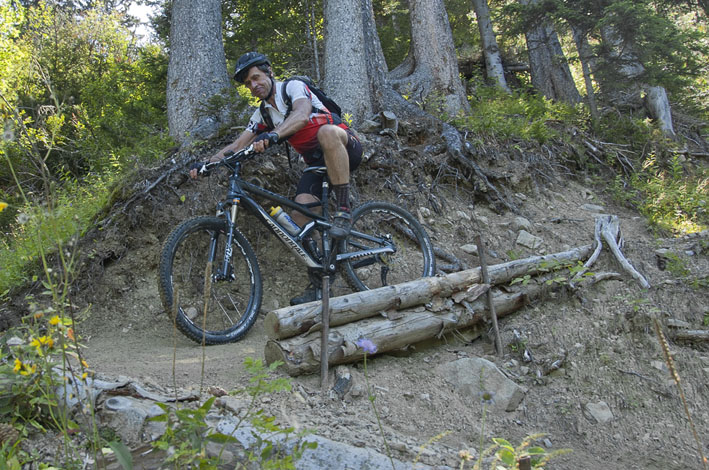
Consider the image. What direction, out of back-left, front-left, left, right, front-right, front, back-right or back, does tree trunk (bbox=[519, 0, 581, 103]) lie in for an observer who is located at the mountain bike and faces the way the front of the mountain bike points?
back

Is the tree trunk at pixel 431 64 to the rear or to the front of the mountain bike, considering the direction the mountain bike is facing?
to the rear

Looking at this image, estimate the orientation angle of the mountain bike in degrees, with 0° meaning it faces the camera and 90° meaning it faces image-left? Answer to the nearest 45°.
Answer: approximately 45°

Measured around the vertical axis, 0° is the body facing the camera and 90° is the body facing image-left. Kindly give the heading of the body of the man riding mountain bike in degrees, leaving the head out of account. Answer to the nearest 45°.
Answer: approximately 45°

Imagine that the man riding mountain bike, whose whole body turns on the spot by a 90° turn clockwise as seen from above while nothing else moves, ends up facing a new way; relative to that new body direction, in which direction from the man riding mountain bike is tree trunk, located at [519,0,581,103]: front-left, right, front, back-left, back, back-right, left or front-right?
right

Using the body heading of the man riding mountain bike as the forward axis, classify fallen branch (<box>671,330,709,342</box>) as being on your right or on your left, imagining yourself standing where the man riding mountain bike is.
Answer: on your left

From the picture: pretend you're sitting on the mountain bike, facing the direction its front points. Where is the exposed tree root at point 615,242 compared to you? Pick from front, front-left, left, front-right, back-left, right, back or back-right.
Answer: back-left

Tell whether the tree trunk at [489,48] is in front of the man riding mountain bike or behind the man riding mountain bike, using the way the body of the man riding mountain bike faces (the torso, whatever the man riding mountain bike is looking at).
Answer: behind

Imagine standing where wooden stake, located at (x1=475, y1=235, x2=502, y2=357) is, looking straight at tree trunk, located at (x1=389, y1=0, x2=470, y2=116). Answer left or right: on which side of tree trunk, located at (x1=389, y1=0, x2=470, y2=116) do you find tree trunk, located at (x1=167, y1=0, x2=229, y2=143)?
left

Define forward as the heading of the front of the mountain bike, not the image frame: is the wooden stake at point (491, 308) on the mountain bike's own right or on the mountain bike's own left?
on the mountain bike's own left

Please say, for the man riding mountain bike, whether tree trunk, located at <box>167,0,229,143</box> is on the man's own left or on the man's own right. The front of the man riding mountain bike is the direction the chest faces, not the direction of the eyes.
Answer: on the man's own right

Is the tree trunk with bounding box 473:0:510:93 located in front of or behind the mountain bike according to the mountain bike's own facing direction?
behind
